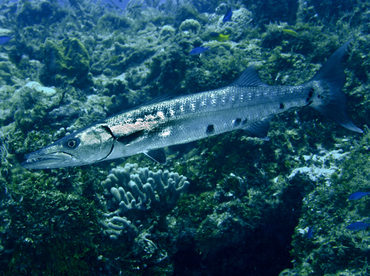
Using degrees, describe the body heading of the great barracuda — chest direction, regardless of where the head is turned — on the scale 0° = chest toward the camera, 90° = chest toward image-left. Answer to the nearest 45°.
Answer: approximately 90°
